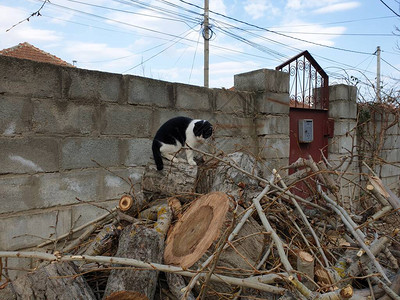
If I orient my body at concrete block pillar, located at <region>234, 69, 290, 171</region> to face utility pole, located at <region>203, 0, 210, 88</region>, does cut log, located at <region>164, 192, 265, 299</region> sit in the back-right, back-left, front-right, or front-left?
back-left

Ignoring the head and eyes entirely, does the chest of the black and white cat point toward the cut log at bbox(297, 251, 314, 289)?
no

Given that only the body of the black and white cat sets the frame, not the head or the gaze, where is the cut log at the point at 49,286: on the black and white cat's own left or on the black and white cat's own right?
on the black and white cat's own right

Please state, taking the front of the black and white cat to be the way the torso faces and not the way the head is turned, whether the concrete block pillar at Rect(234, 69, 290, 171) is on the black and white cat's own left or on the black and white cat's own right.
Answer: on the black and white cat's own left

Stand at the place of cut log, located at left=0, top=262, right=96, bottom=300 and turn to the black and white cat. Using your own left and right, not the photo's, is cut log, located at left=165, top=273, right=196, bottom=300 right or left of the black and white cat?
right

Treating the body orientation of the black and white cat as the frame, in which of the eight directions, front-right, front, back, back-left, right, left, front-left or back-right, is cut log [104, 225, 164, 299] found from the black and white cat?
right

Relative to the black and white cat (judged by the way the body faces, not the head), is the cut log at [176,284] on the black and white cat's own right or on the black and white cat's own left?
on the black and white cat's own right

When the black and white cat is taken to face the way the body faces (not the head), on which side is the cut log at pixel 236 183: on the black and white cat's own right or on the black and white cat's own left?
on the black and white cat's own right

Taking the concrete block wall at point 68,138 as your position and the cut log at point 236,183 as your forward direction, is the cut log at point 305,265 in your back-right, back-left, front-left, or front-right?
front-right

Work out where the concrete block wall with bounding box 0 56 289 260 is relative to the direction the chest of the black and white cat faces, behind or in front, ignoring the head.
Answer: behind

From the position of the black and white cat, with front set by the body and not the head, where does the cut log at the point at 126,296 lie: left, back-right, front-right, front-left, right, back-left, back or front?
right

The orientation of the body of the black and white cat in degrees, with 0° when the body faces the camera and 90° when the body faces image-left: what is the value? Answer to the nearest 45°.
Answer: approximately 270°

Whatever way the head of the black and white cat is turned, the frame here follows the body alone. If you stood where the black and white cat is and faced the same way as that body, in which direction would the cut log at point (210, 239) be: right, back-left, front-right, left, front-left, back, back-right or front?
right

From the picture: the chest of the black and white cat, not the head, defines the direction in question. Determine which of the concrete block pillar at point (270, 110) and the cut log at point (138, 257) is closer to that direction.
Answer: the concrete block pillar

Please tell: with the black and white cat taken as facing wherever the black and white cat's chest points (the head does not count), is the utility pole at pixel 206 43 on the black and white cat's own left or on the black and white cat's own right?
on the black and white cat's own left

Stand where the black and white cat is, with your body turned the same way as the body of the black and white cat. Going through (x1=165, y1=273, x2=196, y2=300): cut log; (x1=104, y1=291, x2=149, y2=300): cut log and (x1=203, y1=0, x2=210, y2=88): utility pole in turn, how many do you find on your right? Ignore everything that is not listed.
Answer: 2
